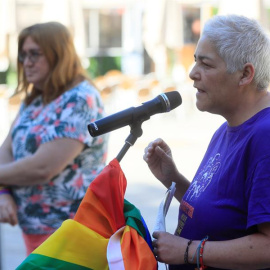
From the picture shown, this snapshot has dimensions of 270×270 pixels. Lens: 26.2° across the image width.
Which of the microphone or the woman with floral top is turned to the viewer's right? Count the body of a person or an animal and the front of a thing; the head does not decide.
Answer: the microphone

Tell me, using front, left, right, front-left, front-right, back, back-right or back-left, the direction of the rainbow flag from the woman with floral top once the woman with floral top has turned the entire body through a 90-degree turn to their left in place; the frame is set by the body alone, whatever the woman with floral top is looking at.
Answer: front-right

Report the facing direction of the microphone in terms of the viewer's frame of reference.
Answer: facing to the right of the viewer

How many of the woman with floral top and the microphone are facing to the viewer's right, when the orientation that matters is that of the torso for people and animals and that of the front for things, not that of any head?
1
